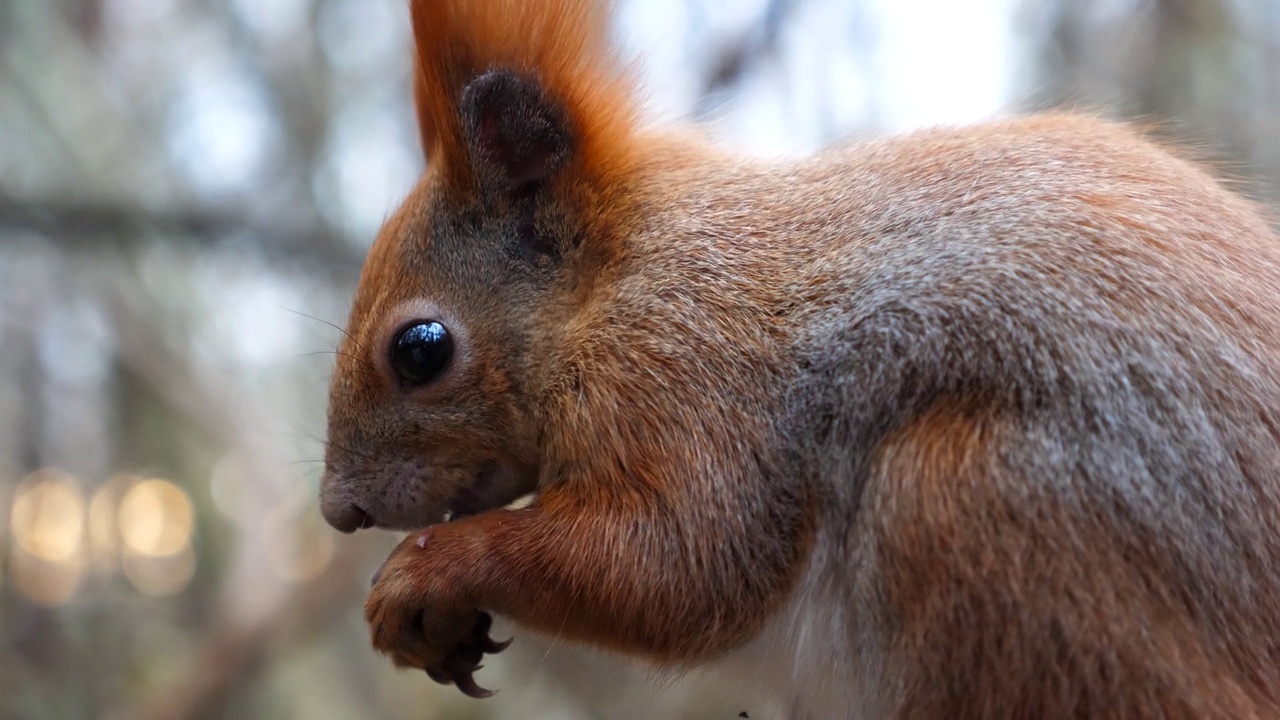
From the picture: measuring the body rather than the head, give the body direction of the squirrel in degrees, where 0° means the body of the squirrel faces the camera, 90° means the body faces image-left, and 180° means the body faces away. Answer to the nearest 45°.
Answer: approximately 90°
